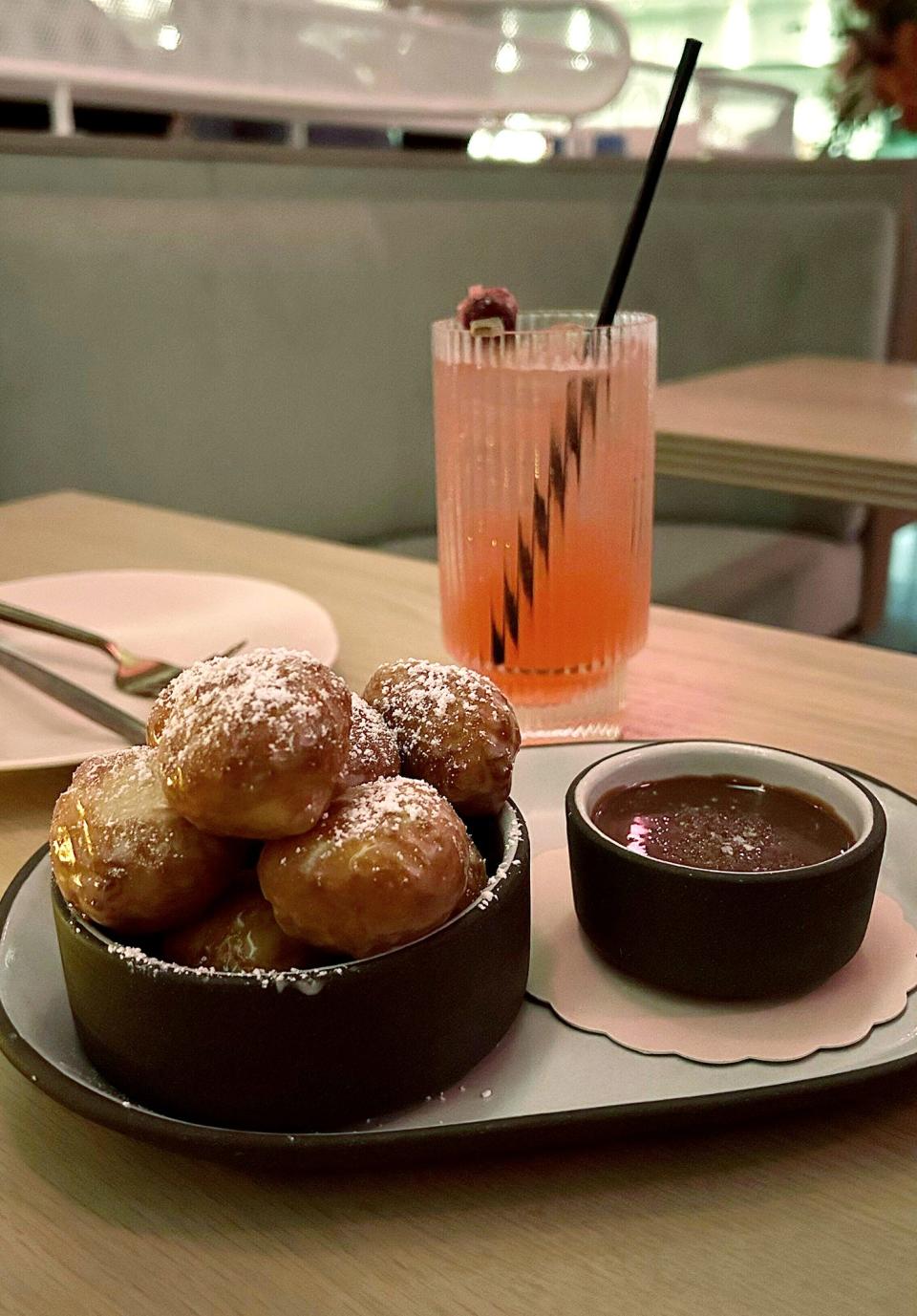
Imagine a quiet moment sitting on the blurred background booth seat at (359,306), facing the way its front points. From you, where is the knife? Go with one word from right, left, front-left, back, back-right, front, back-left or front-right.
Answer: front

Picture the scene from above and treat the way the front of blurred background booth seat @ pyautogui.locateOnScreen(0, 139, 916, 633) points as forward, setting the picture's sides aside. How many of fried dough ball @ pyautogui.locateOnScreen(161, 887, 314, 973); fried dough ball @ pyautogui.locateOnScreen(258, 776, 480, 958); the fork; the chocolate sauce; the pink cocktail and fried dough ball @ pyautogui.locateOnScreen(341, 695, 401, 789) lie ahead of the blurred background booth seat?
6

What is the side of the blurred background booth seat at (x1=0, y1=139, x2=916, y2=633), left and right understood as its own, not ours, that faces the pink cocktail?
front

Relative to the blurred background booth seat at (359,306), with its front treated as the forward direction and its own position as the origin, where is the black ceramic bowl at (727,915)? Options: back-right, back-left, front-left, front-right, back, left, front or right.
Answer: front

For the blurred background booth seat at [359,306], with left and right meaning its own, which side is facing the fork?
front

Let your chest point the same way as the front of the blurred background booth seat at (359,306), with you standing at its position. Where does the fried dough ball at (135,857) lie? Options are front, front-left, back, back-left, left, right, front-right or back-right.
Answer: front

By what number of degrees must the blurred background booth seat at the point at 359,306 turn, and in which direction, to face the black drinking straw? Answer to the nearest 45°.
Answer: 0° — it already faces it

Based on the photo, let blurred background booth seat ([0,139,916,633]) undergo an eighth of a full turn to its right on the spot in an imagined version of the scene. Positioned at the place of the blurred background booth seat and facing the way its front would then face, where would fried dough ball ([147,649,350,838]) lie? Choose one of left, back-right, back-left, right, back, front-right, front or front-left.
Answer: front-left

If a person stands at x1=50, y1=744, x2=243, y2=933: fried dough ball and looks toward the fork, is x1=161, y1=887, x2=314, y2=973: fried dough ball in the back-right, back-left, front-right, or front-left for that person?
back-right

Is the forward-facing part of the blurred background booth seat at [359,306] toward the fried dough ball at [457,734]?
yes

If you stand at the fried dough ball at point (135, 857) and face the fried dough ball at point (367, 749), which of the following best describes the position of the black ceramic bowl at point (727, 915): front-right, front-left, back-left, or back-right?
front-right

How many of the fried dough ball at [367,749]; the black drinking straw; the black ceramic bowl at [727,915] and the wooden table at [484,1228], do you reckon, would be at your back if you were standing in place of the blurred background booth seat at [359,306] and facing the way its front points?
0

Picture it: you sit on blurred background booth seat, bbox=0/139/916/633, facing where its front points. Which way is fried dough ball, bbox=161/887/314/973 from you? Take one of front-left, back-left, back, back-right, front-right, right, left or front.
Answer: front

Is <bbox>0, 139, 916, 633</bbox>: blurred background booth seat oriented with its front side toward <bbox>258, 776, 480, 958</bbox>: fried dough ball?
yes

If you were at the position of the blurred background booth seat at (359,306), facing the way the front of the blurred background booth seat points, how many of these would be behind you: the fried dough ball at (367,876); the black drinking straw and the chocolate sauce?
0

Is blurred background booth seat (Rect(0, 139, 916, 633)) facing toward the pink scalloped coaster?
yes

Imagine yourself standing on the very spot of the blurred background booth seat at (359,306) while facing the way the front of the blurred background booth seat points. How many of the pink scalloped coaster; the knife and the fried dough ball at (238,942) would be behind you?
0

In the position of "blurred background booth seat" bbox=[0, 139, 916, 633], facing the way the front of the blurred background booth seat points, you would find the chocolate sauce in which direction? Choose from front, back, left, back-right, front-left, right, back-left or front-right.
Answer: front

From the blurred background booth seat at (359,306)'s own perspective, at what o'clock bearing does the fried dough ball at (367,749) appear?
The fried dough ball is roughly at 12 o'clock from the blurred background booth seat.

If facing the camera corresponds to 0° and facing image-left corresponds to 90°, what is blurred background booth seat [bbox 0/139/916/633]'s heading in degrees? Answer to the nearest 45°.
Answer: approximately 0°
